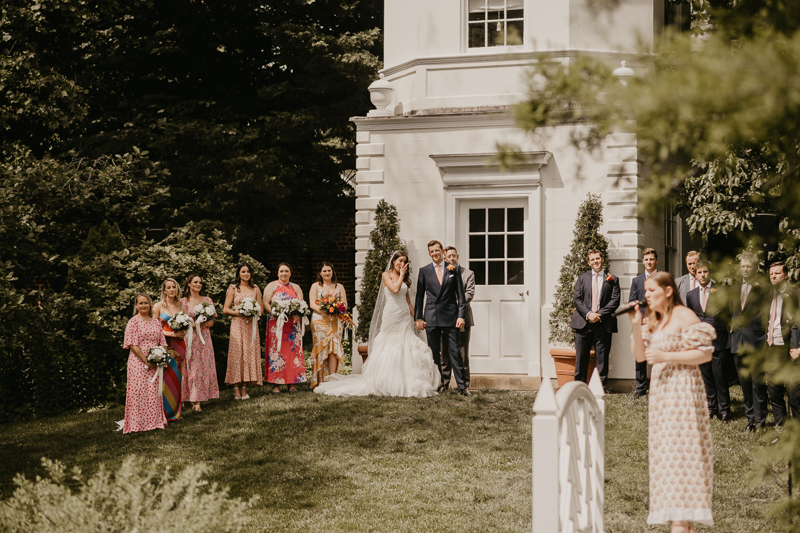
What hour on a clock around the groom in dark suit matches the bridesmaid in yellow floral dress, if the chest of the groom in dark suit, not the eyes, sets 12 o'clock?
The bridesmaid in yellow floral dress is roughly at 4 o'clock from the groom in dark suit.

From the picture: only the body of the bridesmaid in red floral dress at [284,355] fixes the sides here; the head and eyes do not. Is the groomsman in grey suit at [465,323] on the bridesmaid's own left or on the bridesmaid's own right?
on the bridesmaid's own left

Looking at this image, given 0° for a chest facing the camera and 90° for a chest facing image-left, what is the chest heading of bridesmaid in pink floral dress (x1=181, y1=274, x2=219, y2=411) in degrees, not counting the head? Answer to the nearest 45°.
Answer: approximately 315°

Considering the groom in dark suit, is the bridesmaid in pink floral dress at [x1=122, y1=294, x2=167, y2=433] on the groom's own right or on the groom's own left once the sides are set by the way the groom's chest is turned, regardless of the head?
on the groom's own right

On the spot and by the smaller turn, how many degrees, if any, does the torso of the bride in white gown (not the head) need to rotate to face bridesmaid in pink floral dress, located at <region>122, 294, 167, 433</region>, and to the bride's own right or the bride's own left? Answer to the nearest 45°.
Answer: approximately 90° to the bride's own right

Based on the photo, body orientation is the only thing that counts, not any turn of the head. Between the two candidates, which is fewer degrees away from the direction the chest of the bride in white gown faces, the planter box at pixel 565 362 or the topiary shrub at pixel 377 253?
the planter box

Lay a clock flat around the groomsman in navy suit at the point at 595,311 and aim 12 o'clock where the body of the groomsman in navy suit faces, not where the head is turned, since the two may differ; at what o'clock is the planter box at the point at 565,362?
The planter box is roughly at 5 o'clock from the groomsman in navy suit.

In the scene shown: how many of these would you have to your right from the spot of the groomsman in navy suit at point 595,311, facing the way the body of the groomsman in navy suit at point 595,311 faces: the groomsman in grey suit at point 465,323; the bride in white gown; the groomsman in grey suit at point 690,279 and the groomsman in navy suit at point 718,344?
2
